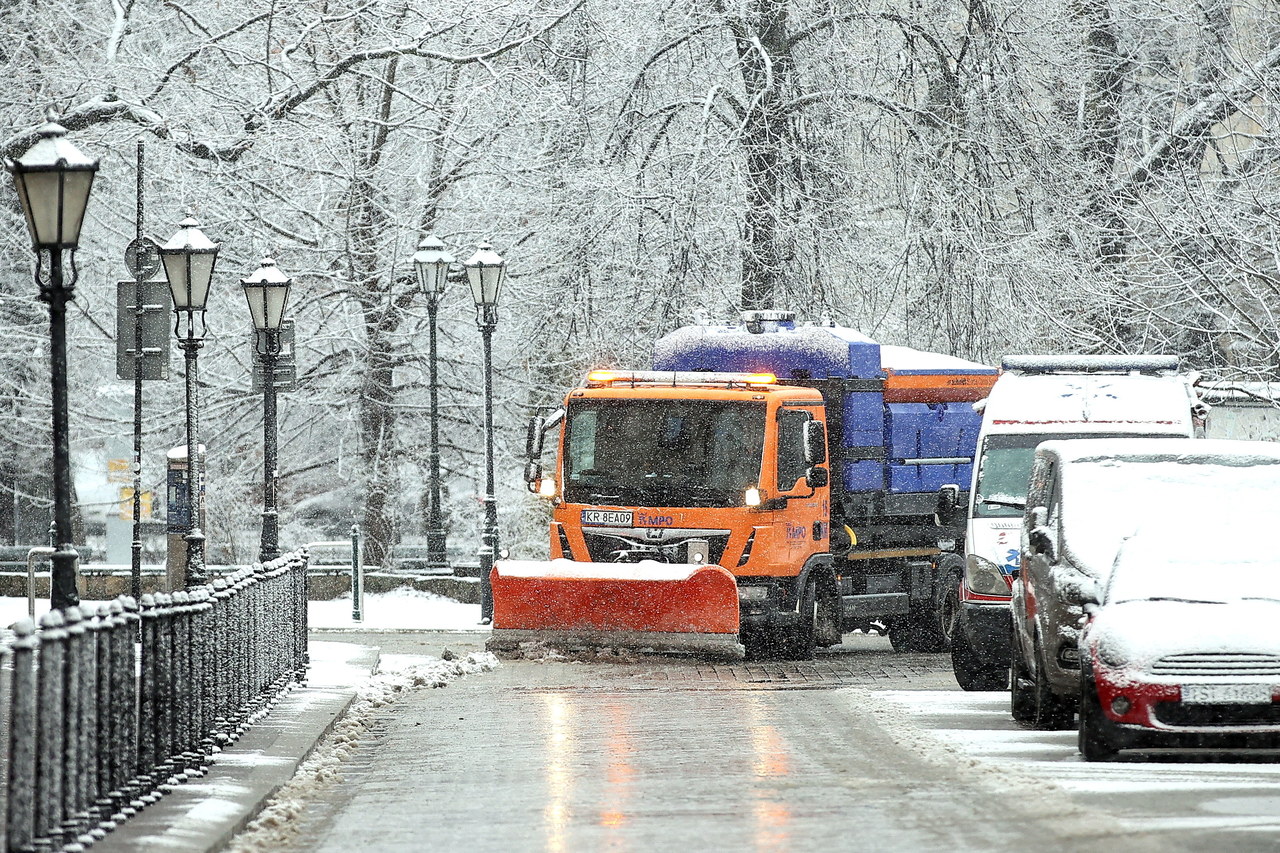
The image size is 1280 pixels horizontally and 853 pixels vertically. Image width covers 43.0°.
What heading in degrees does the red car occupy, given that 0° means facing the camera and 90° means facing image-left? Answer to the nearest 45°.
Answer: approximately 0°

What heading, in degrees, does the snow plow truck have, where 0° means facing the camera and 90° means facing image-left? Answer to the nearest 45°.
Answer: approximately 45°

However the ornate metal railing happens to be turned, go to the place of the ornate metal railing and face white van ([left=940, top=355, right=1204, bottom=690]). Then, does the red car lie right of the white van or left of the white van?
right

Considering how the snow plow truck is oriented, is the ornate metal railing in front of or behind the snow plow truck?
in front

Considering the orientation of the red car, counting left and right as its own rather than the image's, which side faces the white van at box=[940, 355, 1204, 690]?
back

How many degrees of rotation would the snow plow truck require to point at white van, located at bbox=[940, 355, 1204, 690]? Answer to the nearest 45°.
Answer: approximately 90° to its left

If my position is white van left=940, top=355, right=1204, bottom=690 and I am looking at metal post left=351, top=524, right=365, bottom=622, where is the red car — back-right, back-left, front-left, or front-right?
back-left

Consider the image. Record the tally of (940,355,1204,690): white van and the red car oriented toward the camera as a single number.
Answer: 2

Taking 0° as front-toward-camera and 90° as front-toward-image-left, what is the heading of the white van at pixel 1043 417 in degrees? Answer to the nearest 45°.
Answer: approximately 0°

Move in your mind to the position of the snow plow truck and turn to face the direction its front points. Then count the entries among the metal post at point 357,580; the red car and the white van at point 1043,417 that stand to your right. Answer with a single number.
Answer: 1

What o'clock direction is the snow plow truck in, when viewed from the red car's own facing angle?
The snow plow truck is roughly at 5 o'clock from the red car.
